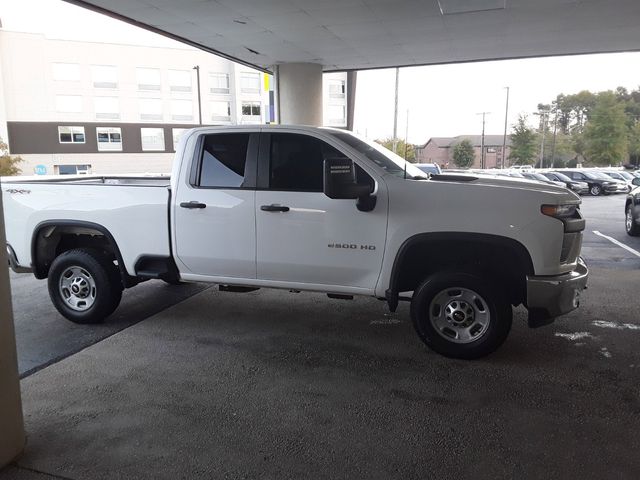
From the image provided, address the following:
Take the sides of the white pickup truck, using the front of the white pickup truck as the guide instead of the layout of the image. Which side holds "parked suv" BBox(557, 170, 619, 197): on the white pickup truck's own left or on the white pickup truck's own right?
on the white pickup truck's own left

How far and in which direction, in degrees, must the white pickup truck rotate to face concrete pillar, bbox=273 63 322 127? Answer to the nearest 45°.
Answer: approximately 90° to its left

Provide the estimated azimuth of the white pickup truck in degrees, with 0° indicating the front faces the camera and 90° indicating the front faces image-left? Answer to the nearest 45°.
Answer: approximately 270°
